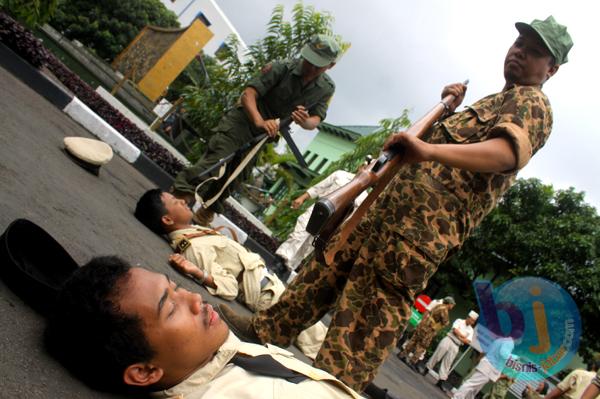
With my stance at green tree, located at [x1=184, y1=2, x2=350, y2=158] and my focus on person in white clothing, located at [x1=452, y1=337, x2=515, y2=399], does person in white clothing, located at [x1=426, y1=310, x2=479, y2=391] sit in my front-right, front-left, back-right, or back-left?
front-left

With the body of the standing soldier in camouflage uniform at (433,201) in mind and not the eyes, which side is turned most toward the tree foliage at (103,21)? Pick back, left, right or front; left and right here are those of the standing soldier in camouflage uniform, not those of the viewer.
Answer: right

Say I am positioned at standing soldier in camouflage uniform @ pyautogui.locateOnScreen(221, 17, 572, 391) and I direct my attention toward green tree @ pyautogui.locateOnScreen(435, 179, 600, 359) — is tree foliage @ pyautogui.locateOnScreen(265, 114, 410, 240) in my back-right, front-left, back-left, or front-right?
front-left

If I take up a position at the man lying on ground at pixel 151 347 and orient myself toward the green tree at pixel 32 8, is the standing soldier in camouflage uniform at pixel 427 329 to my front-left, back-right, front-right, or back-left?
front-right

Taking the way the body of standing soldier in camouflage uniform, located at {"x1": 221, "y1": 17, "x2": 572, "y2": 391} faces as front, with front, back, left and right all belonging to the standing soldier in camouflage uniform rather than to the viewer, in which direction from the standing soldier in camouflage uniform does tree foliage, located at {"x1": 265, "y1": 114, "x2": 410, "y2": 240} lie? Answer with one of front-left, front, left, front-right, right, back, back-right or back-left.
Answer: back-right

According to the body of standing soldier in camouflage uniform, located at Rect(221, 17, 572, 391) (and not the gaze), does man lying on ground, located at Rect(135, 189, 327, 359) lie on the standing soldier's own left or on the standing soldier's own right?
on the standing soldier's own right

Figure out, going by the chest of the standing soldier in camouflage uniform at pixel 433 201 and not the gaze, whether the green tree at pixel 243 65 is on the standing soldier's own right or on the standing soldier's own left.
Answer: on the standing soldier's own right

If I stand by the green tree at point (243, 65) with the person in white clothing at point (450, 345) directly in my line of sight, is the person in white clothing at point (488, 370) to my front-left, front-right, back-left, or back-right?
front-right

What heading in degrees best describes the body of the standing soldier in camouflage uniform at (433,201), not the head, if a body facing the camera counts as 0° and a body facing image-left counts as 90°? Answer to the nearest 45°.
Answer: approximately 45°

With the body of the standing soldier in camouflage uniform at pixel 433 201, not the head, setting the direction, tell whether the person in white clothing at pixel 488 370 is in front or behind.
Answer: behind

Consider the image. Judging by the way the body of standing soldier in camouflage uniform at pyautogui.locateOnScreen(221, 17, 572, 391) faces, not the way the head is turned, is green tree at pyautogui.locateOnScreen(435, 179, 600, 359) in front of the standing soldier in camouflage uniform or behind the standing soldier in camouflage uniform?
behind

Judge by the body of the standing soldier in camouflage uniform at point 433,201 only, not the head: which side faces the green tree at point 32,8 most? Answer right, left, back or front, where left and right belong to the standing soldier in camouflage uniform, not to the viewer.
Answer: right
